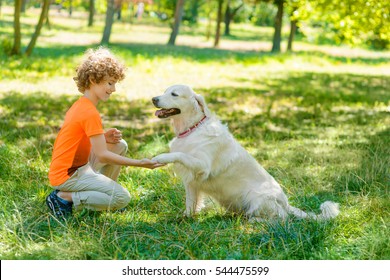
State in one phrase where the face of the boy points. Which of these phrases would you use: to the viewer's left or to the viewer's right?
to the viewer's right

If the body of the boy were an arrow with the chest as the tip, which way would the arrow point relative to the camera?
to the viewer's right
